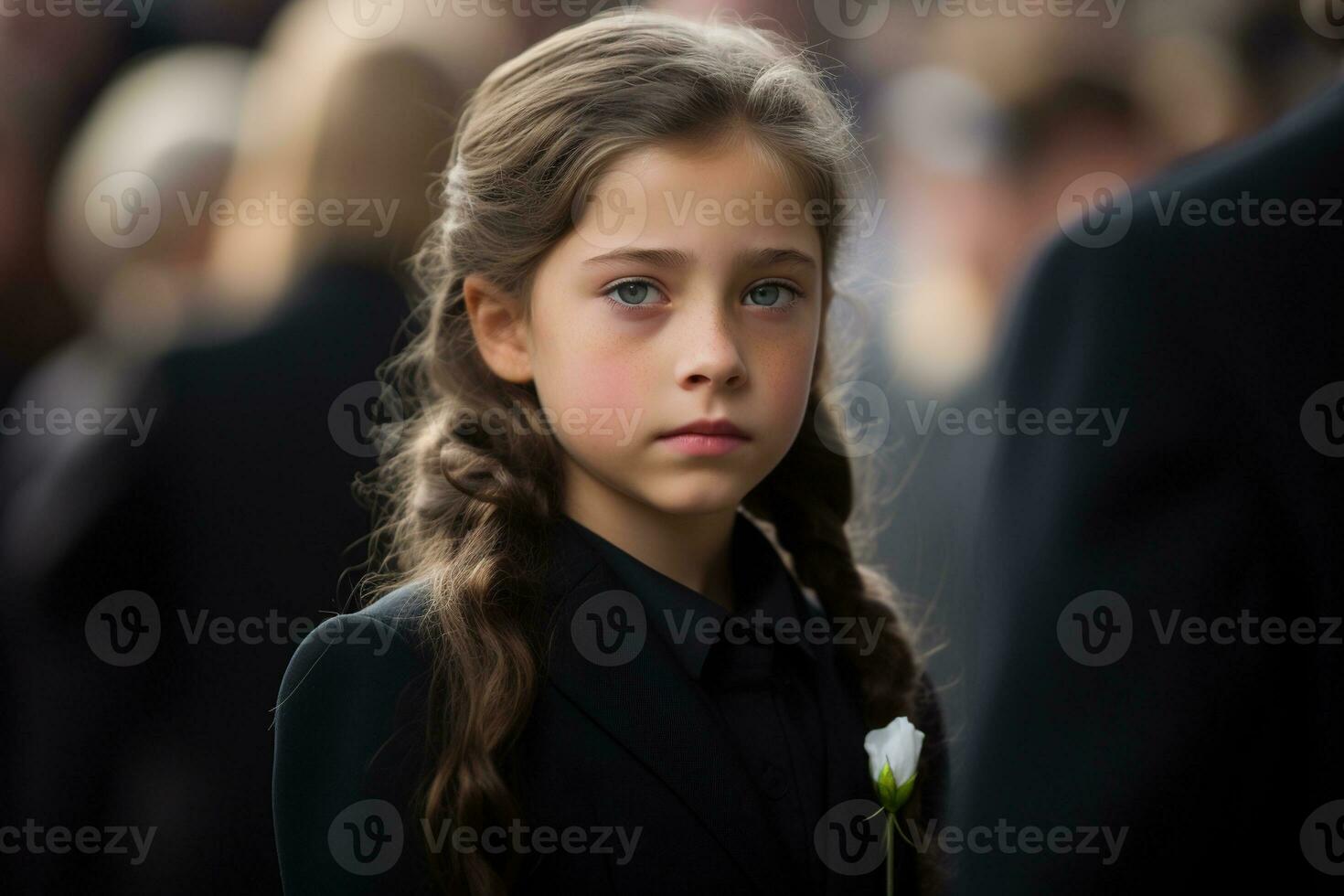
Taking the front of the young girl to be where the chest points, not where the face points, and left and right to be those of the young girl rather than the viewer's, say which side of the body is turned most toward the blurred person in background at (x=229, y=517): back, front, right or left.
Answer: back
